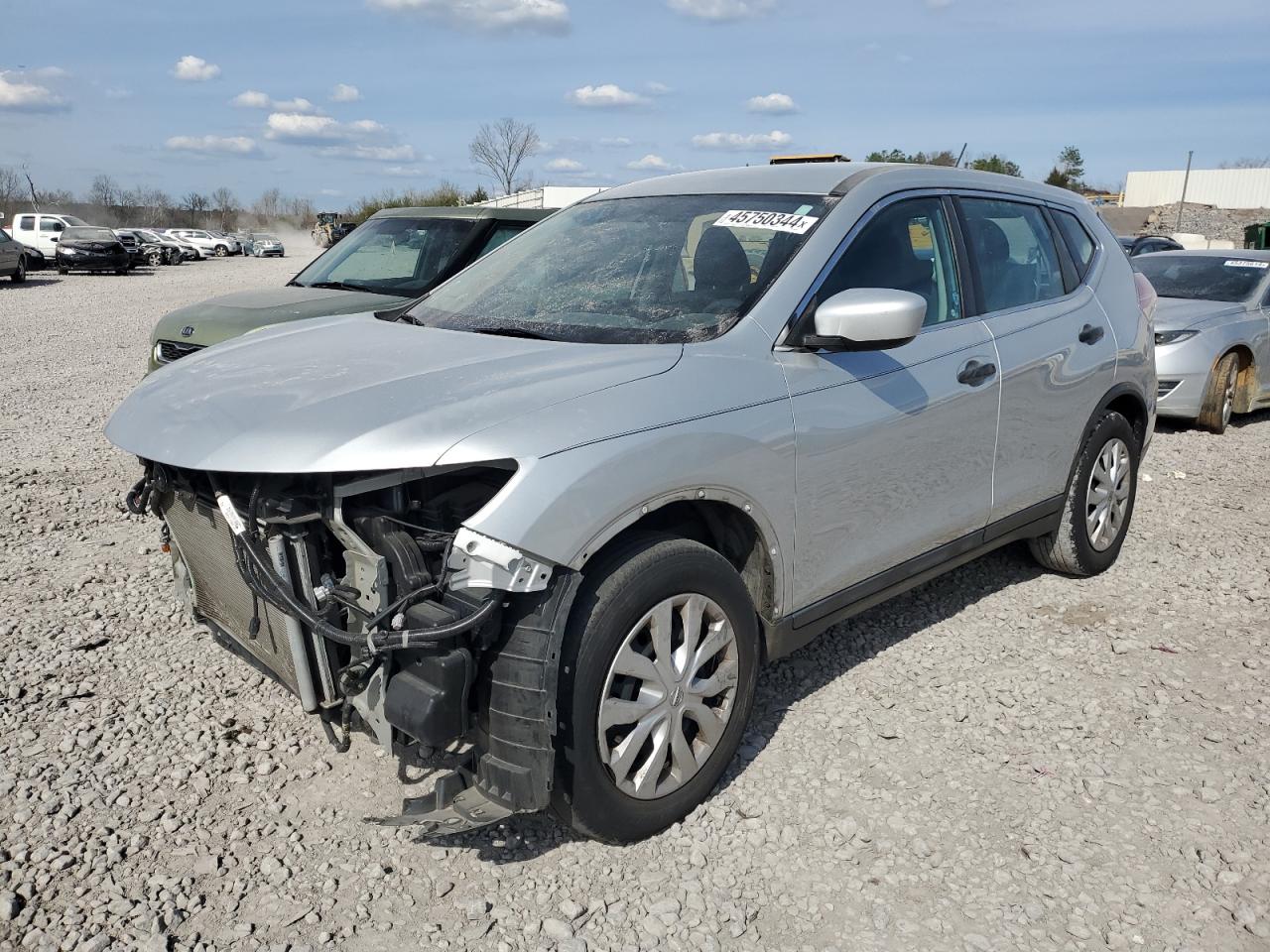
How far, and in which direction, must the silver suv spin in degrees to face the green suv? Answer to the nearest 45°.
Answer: approximately 135° to its right

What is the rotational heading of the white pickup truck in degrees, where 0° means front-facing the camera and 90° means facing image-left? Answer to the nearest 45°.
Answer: approximately 315°

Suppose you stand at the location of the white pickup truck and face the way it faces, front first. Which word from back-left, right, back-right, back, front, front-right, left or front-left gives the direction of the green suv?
front-right

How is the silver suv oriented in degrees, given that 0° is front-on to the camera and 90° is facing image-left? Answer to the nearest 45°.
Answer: approximately 45°

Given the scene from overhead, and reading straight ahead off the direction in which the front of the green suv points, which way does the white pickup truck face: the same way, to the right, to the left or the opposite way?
to the left

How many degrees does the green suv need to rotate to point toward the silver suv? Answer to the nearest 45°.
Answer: approximately 45° to its left

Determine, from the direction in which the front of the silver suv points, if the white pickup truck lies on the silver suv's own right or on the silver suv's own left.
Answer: on the silver suv's own right
